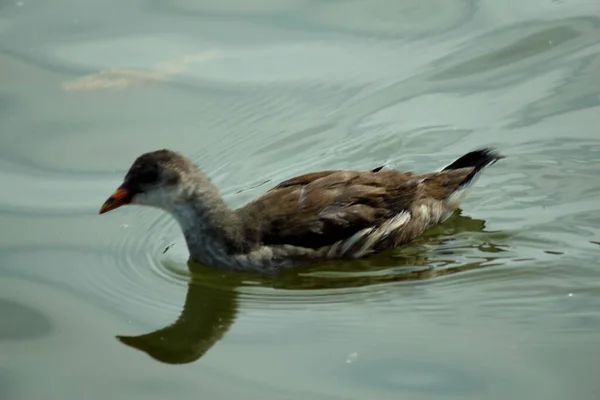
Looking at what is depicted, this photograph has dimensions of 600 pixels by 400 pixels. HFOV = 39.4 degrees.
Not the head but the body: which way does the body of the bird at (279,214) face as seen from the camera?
to the viewer's left

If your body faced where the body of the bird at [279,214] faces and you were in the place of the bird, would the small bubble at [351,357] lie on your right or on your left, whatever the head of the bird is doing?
on your left
